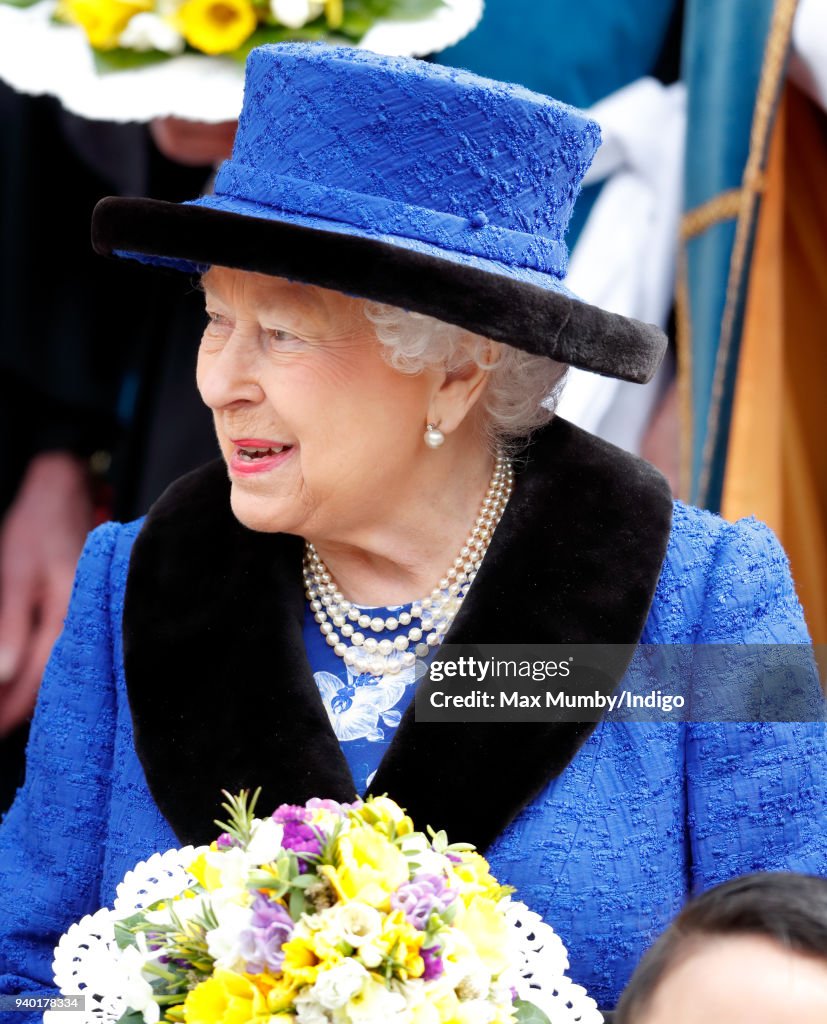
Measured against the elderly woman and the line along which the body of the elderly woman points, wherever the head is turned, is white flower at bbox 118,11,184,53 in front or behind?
behind

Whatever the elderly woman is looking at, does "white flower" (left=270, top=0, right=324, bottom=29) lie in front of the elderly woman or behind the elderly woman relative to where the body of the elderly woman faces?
behind

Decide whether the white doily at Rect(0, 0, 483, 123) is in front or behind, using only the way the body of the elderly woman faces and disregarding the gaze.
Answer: behind

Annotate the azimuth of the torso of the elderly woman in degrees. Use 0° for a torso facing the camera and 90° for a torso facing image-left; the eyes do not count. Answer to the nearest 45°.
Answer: approximately 0°
